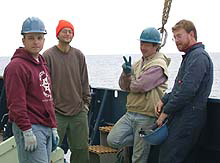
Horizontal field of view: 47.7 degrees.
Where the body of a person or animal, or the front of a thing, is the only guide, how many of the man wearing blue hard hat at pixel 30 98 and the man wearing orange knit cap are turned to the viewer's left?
0

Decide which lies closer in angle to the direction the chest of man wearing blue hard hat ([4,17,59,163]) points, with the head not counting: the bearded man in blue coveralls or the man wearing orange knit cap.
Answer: the bearded man in blue coveralls

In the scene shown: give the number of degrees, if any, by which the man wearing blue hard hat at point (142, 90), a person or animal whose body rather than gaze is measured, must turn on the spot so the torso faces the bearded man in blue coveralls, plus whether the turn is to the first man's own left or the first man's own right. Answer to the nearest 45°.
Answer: approximately 90° to the first man's own left

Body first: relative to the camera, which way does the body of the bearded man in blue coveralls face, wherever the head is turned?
to the viewer's left

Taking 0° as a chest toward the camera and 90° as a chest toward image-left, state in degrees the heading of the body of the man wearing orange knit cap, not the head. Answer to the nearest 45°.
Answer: approximately 0°

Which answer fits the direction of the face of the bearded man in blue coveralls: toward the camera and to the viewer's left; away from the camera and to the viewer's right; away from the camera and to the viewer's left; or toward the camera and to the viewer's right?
toward the camera and to the viewer's left

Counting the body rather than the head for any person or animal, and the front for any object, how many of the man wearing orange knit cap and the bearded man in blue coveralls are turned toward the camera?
1

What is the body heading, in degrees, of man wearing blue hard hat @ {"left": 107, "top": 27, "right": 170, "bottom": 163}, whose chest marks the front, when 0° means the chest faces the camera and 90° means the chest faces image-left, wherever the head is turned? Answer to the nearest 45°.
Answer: approximately 45°
